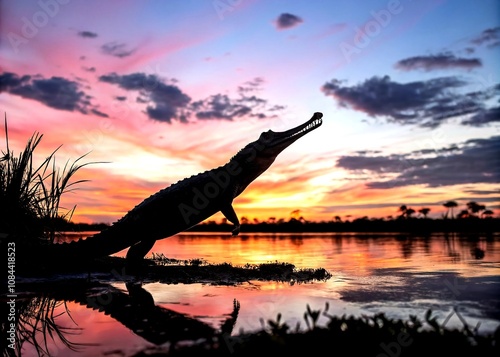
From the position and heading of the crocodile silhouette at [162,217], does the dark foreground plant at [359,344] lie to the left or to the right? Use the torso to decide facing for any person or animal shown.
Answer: on its right

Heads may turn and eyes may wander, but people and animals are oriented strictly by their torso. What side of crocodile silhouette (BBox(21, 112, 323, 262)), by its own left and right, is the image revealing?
right
